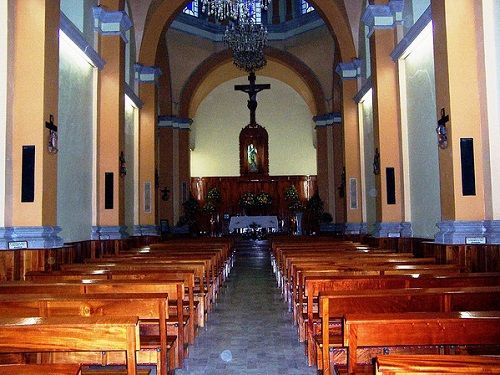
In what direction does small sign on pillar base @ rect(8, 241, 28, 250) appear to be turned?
toward the camera

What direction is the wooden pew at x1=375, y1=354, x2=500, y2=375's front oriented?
away from the camera

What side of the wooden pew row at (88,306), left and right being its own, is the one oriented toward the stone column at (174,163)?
front

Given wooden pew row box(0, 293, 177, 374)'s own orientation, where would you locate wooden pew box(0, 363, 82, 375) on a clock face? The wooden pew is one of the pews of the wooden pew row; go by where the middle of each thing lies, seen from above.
The wooden pew is roughly at 6 o'clock from the wooden pew row.

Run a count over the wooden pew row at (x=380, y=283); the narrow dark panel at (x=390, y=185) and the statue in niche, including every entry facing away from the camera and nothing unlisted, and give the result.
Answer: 1

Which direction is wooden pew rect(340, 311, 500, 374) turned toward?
away from the camera

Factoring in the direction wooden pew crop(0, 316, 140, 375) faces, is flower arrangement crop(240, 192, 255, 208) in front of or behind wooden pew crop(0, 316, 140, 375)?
in front

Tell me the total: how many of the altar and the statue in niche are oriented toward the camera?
2

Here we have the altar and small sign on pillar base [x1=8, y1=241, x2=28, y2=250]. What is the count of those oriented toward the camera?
2

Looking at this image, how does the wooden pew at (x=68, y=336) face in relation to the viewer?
away from the camera

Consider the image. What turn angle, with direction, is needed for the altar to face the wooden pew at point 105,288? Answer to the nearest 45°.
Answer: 0° — it already faces it

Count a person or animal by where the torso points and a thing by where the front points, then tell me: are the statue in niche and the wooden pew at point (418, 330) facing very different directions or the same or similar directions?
very different directions

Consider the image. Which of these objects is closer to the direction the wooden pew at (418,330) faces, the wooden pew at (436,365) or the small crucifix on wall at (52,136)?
the small crucifix on wall

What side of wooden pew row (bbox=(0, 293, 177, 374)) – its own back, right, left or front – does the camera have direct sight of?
back

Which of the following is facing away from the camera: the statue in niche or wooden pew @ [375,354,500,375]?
the wooden pew

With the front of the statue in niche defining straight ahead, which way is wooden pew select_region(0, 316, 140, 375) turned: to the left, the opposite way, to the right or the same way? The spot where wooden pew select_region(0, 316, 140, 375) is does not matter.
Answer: the opposite way

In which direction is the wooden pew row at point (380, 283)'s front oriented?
away from the camera
